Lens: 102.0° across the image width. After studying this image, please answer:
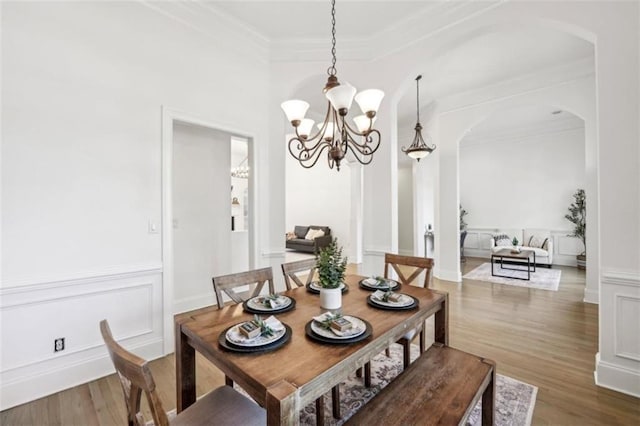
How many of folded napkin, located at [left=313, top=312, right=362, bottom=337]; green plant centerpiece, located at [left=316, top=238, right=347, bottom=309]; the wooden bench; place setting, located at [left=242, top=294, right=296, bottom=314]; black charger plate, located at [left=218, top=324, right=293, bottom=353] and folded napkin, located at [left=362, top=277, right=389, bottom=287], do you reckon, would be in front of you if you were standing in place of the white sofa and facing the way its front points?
6

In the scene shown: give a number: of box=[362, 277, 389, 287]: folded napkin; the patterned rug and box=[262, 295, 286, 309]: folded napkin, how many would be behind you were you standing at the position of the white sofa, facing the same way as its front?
0

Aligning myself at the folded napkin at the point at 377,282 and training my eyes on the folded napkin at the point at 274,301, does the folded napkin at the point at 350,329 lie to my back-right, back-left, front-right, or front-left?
front-left

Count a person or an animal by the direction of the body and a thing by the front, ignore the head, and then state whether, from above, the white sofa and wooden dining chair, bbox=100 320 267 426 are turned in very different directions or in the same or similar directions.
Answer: very different directions

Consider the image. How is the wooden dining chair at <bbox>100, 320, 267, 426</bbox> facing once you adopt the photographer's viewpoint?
facing away from the viewer and to the right of the viewer

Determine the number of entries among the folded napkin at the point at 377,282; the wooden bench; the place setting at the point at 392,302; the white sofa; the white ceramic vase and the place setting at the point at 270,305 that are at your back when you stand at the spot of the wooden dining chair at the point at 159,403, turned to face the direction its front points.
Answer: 0

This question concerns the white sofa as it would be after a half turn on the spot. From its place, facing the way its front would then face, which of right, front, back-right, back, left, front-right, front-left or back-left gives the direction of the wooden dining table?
back

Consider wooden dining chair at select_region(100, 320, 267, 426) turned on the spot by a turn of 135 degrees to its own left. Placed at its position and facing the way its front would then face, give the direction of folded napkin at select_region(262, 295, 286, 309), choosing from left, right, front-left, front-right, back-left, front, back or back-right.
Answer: back-right

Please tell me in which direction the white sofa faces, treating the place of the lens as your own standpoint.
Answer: facing the viewer

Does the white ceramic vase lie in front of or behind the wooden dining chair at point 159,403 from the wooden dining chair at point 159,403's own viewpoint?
in front

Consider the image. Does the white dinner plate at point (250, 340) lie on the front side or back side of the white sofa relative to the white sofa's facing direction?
on the front side

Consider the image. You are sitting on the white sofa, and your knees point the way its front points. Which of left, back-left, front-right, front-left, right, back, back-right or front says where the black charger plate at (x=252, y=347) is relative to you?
front

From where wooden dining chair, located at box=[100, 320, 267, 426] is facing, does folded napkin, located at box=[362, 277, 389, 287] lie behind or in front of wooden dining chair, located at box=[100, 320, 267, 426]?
in front

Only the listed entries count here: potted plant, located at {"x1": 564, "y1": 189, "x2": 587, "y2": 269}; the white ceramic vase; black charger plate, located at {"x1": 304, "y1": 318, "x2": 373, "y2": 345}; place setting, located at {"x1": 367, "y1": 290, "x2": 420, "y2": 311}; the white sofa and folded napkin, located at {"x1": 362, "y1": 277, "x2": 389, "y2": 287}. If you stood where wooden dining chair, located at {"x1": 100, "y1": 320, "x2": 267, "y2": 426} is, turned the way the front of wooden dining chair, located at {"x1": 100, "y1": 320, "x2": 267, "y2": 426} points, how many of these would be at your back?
0

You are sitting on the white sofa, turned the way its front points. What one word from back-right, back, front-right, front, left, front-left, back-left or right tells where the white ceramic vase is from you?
front

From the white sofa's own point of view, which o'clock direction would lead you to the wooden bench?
The wooden bench is roughly at 12 o'clock from the white sofa.

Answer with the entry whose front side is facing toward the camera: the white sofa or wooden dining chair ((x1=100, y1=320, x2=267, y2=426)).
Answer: the white sofa

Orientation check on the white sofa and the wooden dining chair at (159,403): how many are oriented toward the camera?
1
